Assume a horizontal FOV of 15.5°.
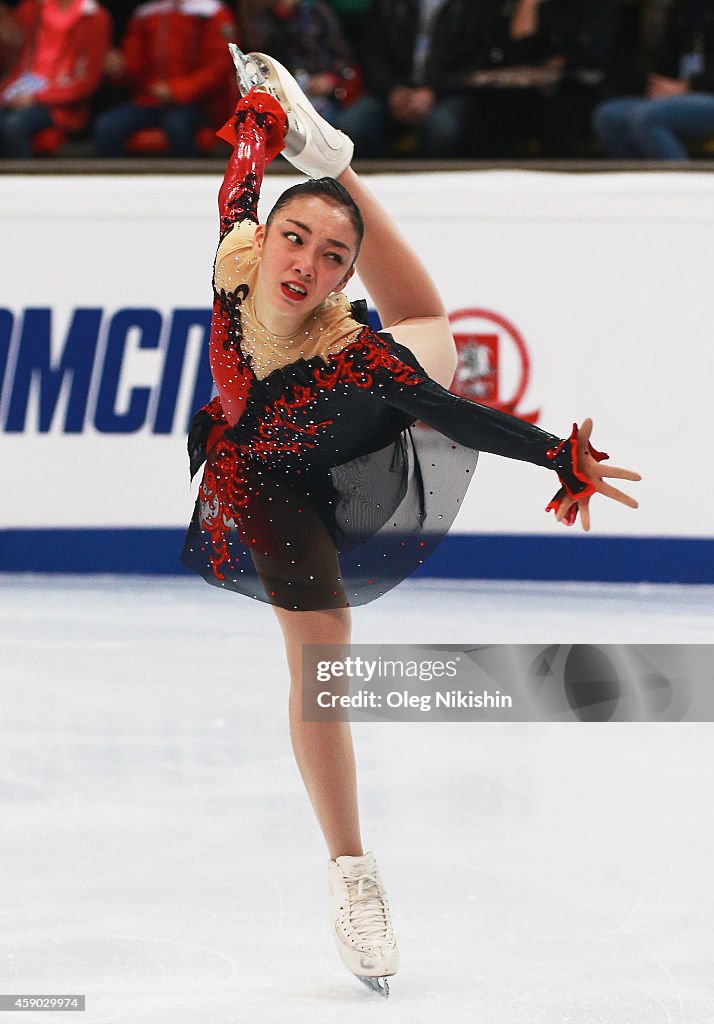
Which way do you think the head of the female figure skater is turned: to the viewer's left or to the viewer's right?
to the viewer's left

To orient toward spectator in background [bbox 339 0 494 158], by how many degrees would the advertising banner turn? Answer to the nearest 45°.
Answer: approximately 180°

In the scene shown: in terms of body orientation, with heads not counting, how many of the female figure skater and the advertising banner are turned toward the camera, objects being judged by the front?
2

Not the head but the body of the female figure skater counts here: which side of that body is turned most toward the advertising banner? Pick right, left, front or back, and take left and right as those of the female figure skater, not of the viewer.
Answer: back

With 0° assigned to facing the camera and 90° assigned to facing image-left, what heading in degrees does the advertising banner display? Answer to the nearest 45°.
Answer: approximately 0°

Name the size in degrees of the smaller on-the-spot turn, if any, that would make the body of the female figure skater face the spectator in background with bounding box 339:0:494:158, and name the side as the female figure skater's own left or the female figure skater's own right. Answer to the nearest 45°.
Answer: approximately 180°

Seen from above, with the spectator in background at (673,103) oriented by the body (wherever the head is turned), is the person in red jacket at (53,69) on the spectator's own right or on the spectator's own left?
on the spectator's own right

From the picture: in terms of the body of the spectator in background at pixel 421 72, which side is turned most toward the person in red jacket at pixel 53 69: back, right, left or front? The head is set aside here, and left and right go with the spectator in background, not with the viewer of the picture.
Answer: right

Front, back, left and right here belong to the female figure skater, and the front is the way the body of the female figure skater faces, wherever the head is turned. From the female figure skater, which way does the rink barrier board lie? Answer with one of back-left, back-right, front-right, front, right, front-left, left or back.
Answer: back
